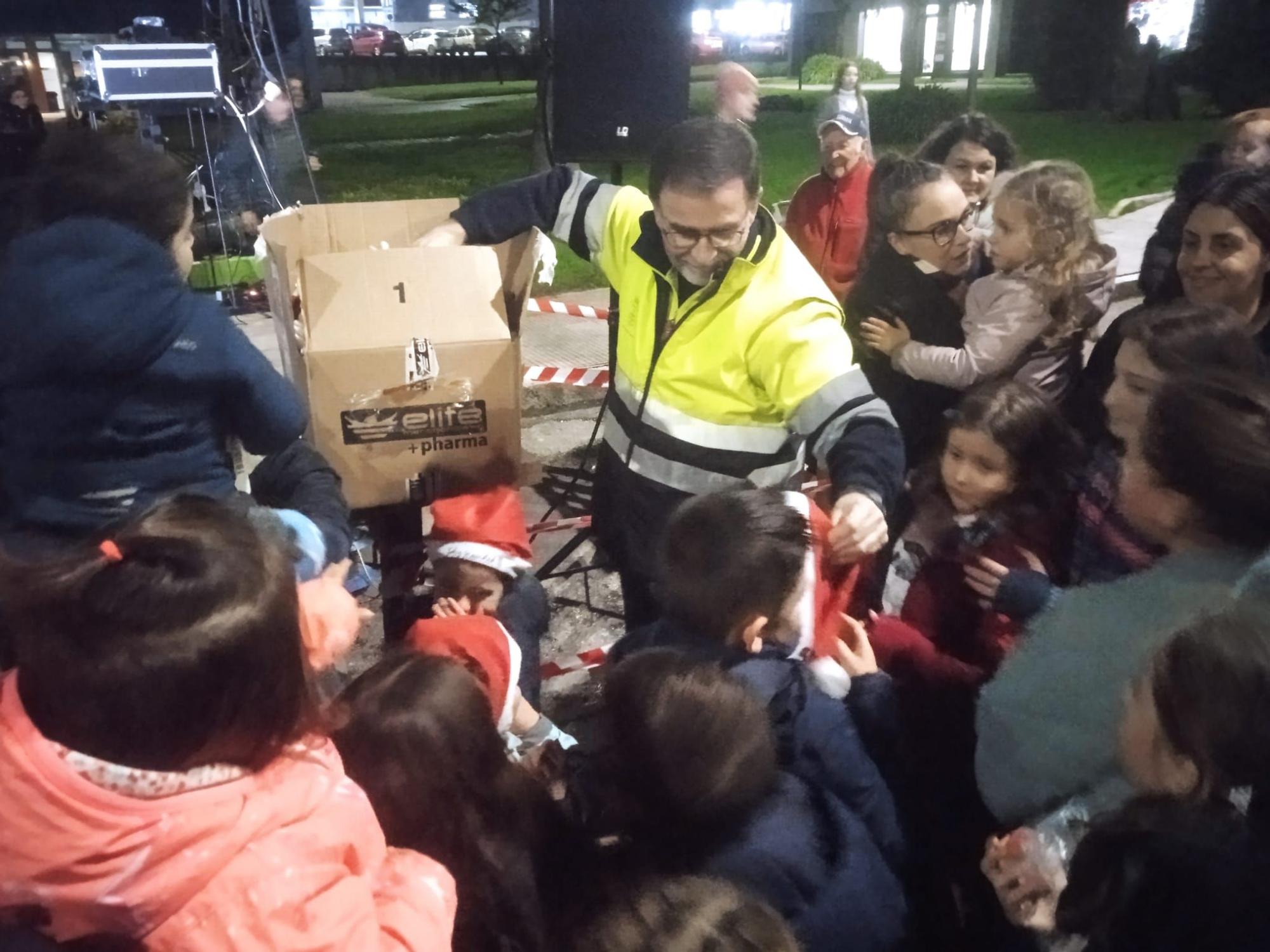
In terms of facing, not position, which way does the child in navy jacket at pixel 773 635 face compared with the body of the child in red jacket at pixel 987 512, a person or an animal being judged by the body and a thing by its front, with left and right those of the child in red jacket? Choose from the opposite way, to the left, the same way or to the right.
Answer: the opposite way

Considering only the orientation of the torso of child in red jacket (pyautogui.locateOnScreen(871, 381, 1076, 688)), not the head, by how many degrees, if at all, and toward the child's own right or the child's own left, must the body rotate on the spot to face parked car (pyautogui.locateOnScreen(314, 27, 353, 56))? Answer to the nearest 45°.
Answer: approximately 90° to the child's own right

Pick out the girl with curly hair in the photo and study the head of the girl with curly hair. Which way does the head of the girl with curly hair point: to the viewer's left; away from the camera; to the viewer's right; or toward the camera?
to the viewer's left

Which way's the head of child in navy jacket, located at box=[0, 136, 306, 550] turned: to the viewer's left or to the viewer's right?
to the viewer's right

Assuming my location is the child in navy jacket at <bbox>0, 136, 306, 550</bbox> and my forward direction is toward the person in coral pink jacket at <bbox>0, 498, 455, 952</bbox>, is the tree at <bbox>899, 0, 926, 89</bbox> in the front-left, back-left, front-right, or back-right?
back-left

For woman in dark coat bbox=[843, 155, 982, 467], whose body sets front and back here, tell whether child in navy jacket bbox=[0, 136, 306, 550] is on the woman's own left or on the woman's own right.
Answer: on the woman's own right

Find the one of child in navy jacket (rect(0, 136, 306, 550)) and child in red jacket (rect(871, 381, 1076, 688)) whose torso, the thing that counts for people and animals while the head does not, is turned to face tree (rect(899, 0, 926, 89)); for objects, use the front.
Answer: the child in navy jacket

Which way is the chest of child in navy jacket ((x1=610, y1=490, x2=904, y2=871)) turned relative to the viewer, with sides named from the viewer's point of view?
facing away from the viewer and to the right of the viewer

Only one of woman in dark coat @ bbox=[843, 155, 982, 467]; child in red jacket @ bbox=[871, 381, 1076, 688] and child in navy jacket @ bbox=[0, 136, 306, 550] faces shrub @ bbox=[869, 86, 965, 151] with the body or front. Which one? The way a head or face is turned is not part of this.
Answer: the child in navy jacket

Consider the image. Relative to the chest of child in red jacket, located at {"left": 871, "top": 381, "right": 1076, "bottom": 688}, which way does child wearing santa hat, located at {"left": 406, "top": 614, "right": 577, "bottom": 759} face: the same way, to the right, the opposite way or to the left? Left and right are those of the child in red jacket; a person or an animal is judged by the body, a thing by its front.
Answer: the opposite way

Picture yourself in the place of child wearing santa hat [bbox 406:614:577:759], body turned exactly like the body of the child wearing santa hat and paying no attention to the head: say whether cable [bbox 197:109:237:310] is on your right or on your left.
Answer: on your left
